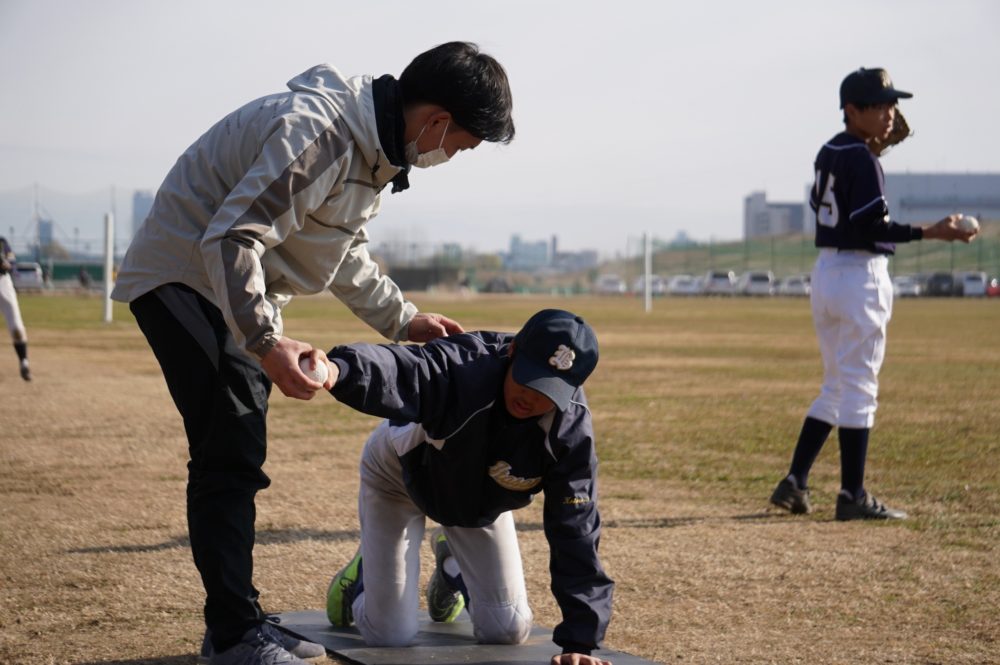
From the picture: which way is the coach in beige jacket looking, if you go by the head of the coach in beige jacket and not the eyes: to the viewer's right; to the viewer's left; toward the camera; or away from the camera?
to the viewer's right

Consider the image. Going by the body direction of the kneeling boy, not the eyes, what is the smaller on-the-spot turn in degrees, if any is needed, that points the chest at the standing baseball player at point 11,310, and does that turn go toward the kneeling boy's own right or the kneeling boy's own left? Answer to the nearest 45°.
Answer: approximately 180°

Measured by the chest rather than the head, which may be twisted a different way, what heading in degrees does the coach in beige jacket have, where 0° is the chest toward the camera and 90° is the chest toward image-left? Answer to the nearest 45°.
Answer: approximately 270°

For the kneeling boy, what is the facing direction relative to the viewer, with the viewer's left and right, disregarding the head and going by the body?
facing the viewer and to the right of the viewer

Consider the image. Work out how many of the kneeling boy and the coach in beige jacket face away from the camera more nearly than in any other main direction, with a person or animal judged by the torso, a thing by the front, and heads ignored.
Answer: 0

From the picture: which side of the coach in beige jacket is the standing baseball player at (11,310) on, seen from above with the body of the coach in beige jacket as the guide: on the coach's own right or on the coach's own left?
on the coach's own left
